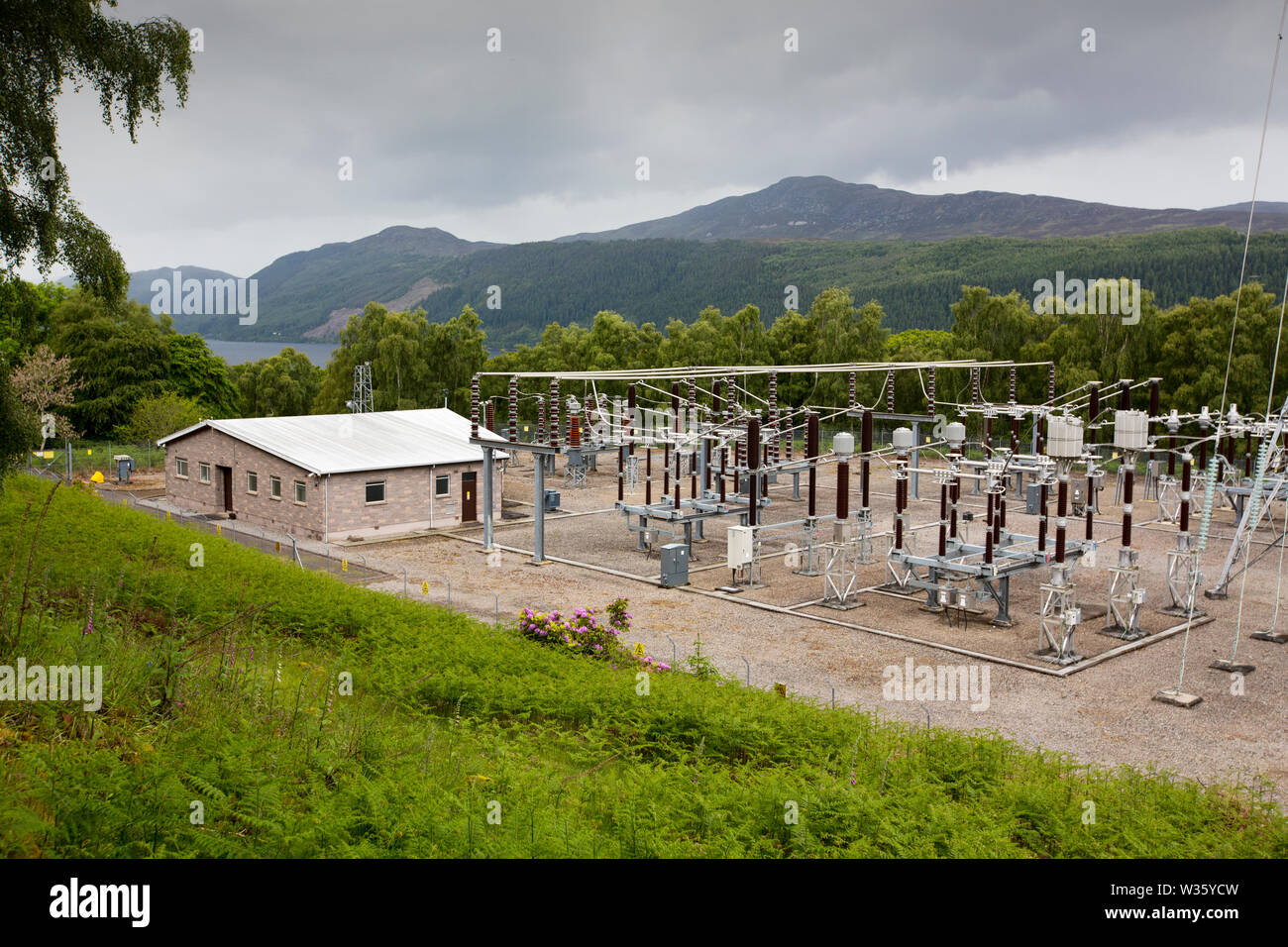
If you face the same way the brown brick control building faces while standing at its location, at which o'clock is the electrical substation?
The electrical substation is roughly at 9 o'clock from the brown brick control building.

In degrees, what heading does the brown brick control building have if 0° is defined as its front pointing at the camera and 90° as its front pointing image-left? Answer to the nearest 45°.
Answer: approximately 45°

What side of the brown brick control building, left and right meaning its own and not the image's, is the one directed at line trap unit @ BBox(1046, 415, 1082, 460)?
left

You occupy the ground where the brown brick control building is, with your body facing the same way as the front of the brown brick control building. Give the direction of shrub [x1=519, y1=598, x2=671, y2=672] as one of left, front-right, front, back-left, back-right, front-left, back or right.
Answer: front-left

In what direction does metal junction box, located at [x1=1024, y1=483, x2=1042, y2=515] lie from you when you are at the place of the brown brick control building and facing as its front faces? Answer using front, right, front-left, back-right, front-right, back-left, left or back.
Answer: back-left
